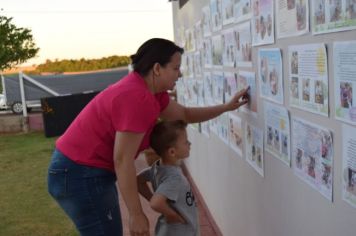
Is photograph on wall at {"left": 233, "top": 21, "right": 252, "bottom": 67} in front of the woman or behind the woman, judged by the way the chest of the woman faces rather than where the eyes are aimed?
in front

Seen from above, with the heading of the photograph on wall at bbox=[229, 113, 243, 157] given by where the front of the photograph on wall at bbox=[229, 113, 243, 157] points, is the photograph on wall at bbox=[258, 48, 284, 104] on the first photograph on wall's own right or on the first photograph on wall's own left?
on the first photograph on wall's own left

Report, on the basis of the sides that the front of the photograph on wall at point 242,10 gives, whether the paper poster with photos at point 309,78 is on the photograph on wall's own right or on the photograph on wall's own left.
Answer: on the photograph on wall's own left

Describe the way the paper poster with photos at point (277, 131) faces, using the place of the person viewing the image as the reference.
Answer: facing the viewer and to the left of the viewer

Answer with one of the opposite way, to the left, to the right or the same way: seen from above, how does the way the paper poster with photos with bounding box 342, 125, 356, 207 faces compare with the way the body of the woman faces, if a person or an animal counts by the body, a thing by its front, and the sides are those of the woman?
the opposite way

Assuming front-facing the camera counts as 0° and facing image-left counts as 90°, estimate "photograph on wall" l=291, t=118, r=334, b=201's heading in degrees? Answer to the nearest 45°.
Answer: approximately 45°

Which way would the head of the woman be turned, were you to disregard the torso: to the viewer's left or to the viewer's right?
to the viewer's right

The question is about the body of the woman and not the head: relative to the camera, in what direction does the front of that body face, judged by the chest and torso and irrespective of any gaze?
to the viewer's right
